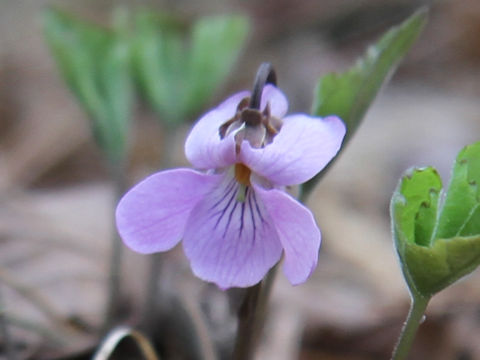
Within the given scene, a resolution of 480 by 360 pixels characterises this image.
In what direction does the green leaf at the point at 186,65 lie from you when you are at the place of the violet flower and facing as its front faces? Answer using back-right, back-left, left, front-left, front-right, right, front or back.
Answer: back

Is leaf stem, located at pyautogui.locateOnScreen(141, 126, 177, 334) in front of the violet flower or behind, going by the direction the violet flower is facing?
behind

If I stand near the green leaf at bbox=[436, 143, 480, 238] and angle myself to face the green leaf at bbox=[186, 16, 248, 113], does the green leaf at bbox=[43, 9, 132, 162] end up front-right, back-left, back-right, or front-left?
front-left

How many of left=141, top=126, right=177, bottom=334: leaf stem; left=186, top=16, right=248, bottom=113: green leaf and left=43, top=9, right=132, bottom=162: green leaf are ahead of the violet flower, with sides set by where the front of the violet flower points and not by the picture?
0

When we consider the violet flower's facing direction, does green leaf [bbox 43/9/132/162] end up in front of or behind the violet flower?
behind

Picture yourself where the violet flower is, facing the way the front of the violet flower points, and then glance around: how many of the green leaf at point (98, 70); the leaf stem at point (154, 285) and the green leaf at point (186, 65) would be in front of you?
0

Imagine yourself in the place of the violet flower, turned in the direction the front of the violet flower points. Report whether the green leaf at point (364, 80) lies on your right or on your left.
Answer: on your left

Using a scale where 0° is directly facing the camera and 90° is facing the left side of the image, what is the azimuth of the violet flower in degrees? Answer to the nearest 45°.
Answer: approximately 0°

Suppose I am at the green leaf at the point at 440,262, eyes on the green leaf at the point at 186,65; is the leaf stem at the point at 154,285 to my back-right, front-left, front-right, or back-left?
front-left

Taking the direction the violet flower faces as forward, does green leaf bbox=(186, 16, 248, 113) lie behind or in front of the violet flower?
behind
